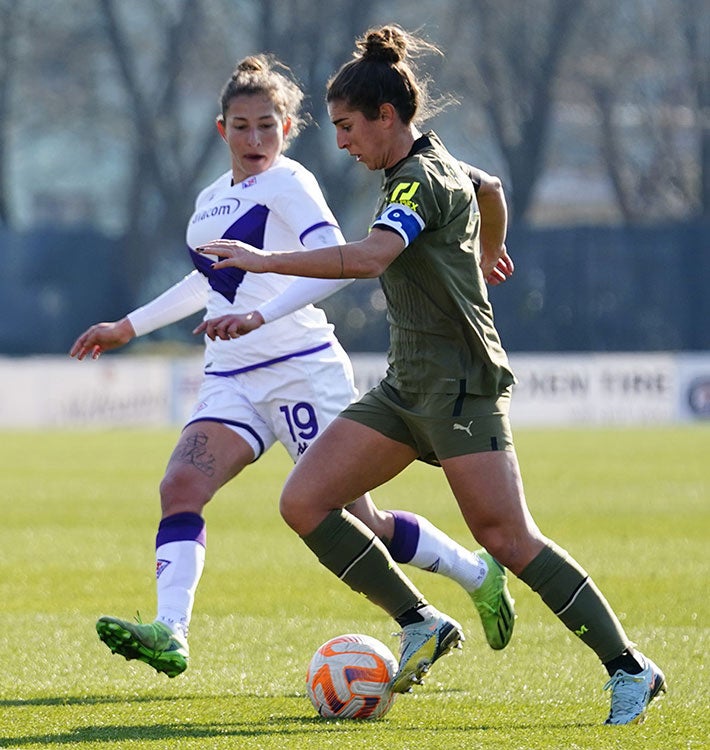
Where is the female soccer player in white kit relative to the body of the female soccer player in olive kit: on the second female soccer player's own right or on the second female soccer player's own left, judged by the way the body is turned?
on the second female soccer player's own right

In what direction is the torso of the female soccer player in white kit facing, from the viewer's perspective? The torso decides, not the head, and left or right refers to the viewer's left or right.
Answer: facing the viewer and to the left of the viewer

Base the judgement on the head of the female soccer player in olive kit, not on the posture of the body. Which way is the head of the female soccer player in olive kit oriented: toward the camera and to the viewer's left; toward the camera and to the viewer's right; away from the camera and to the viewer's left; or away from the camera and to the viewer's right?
toward the camera and to the viewer's left

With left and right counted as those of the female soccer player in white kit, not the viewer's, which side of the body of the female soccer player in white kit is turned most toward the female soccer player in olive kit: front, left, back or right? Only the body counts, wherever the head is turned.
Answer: left

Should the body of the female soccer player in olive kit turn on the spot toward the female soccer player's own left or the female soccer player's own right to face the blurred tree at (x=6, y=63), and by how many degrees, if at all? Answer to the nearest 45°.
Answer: approximately 90° to the female soccer player's own right

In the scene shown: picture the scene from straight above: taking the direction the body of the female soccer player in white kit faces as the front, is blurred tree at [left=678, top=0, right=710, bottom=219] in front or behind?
behind

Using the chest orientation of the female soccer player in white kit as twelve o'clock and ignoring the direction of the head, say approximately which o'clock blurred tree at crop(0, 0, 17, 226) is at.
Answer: The blurred tree is roughly at 4 o'clock from the female soccer player in white kit.

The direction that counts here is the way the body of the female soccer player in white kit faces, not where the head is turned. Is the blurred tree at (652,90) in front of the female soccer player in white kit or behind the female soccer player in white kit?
behind

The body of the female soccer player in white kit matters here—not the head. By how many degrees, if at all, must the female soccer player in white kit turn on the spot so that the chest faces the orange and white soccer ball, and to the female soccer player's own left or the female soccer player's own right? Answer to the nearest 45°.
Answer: approximately 45° to the female soccer player's own left

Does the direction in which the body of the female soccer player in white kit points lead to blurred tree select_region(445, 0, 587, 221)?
no

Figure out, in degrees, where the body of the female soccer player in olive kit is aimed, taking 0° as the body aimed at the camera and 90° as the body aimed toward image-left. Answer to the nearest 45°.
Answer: approximately 90°

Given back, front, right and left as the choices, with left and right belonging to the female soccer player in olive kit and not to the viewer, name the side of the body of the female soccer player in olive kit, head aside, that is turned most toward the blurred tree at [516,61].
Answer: right

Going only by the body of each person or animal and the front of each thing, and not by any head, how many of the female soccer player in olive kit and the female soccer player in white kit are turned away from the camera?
0

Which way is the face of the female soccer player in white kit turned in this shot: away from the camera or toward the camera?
toward the camera

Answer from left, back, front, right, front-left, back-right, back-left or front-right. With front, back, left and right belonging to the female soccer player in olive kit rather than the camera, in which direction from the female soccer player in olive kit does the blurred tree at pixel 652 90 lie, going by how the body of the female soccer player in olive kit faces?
right
